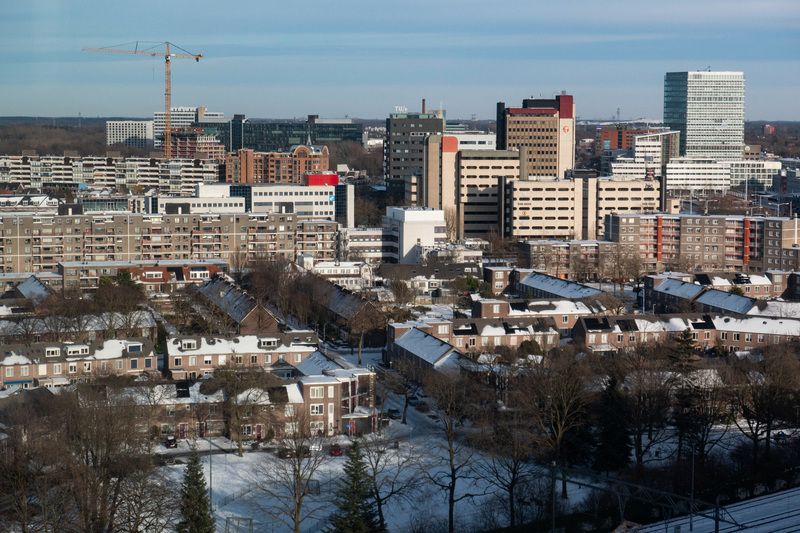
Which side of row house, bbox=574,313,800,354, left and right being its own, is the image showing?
front

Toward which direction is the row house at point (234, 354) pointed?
toward the camera

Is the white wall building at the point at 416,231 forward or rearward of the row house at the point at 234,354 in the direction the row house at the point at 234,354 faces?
rearward

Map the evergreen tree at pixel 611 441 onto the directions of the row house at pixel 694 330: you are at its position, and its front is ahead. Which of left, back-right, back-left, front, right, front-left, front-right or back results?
front

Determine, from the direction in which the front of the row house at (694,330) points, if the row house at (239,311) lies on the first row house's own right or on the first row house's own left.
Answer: on the first row house's own right

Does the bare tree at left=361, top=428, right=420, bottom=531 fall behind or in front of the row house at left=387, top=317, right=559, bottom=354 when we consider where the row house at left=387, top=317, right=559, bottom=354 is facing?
in front

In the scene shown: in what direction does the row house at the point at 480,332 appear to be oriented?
toward the camera

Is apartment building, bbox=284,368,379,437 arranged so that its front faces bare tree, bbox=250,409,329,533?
yes

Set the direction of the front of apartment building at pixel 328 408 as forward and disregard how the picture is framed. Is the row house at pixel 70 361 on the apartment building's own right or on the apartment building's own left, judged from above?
on the apartment building's own right

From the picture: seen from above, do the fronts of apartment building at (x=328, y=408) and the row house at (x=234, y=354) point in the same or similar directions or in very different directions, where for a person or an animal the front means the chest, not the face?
same or similar directions

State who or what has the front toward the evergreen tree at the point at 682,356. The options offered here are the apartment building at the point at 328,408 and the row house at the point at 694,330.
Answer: the row house at the point at 694,330

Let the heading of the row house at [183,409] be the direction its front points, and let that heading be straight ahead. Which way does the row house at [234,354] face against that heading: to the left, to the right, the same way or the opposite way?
the same way

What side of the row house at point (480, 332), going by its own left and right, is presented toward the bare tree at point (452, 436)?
front

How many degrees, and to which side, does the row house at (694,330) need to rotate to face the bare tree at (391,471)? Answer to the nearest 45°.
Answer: approximately 45° to its right

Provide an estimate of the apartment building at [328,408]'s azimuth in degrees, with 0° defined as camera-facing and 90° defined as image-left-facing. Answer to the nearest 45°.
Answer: approximately 0°

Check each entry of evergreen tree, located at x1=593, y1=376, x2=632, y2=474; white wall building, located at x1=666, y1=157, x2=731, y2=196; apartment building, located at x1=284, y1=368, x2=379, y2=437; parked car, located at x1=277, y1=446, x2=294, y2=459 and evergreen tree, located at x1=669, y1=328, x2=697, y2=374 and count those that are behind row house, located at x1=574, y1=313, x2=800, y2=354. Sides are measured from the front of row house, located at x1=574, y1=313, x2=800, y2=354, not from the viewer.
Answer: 1

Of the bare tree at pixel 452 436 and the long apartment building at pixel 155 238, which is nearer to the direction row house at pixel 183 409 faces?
the bare tree

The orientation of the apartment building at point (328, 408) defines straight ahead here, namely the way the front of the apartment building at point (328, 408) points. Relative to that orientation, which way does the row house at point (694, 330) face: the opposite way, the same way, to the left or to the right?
the same way

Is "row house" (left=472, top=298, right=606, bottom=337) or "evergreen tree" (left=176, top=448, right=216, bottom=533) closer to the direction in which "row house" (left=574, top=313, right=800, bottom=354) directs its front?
the evergreen tree

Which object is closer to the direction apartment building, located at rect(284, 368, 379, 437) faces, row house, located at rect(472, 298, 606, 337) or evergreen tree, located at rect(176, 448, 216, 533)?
the evergreen tree
